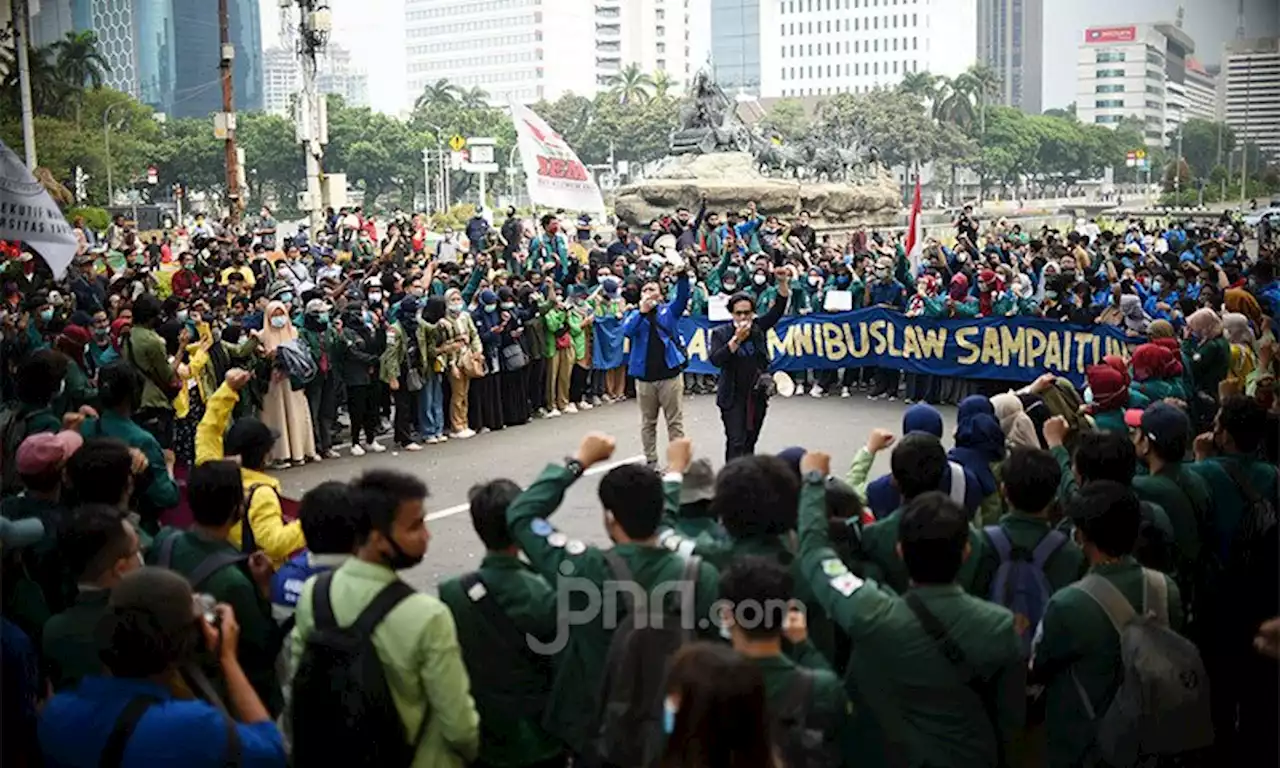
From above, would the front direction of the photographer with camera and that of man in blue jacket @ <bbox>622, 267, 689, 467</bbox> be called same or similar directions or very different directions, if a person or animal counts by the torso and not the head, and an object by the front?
very different directions

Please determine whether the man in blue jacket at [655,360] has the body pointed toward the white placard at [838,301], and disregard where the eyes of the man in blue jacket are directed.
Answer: no

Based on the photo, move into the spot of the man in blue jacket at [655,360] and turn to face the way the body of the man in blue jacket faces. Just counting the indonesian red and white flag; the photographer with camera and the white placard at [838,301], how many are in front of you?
1

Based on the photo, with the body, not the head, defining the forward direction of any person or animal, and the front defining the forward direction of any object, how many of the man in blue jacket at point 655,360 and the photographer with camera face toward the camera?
1

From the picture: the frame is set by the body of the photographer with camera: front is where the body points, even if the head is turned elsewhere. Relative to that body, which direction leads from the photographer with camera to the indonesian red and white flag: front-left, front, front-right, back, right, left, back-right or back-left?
front

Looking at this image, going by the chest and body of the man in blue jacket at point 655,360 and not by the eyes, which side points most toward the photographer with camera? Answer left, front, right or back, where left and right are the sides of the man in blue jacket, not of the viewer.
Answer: front

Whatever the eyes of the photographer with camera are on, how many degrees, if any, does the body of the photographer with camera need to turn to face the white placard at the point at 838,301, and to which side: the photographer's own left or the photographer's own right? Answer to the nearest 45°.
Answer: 0° — they already face it

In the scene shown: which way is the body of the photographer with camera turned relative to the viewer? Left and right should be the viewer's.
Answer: facing away from the viewer and to the right of the viewer

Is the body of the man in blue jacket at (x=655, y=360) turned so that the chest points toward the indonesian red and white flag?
no

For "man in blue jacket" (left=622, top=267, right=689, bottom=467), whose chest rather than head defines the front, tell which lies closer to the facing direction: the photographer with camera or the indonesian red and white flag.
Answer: the photographer with camera

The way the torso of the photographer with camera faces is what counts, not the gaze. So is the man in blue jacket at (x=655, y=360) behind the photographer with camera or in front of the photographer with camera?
in front

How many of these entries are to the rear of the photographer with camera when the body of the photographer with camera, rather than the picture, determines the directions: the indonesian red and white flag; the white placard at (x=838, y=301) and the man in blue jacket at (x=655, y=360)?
0

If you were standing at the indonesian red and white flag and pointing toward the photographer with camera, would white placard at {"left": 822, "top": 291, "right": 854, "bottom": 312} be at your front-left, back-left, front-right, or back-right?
front-right

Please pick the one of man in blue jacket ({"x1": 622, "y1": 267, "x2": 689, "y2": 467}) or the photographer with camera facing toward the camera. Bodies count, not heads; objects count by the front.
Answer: the man in blue jacket

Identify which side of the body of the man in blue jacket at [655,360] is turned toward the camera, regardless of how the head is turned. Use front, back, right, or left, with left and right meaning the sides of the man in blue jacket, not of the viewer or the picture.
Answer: front
